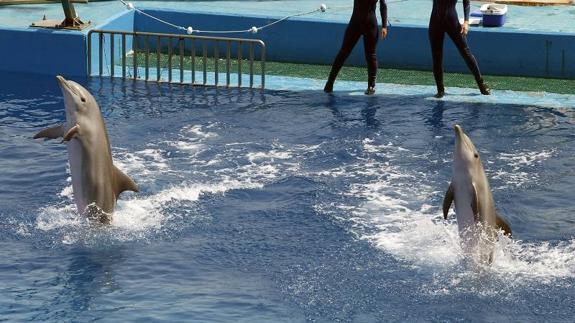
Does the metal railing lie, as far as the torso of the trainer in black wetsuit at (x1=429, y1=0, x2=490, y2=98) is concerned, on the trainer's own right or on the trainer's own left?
on the trainer's own right

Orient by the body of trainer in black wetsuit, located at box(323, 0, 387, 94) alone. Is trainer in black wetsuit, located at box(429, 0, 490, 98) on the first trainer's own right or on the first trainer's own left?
on the first trainer's own left

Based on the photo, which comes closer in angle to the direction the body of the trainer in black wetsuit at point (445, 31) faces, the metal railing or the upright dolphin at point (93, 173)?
the upright dolphin

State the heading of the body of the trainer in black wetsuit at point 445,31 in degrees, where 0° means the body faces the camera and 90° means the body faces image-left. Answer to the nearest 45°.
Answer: approximately 0°

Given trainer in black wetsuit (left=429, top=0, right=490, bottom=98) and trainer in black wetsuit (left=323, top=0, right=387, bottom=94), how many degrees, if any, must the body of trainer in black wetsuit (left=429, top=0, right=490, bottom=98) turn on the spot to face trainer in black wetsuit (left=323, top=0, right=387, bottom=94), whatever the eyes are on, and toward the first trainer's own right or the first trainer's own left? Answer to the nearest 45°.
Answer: approximately 90° to the first trainer's own right

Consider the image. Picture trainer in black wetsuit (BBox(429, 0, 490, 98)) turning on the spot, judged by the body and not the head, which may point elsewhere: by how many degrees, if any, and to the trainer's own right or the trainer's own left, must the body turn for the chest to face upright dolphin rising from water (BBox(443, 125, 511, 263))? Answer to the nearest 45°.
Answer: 0° — they already face it

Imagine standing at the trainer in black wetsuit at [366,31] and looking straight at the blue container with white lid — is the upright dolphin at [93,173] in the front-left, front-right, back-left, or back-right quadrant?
back-right

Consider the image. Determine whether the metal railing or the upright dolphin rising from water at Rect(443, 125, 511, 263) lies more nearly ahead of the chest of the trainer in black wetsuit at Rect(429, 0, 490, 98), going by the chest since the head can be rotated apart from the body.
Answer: the upright dolphin rising from water

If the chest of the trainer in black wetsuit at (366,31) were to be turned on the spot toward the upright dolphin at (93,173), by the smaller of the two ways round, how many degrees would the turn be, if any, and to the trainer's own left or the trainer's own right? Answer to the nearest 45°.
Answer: approximately 45° to the trainer's own right

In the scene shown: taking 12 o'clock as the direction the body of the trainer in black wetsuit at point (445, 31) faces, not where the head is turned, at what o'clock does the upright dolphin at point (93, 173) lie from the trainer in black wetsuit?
The upright dolphin is roughly at 1 o'clock from the trainer in black wetsuit.

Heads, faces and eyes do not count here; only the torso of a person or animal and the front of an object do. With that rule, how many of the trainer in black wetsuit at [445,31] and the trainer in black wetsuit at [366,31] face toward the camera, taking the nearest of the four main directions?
2
